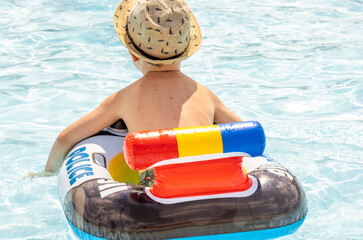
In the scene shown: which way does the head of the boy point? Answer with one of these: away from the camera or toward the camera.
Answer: away from the camera

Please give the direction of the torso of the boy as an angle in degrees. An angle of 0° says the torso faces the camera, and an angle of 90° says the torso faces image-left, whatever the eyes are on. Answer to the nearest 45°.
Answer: approximately 180°
